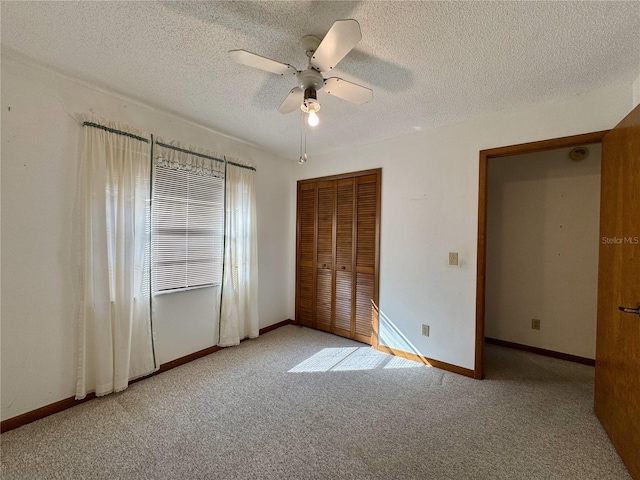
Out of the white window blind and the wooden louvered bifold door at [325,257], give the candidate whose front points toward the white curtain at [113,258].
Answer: the wooden louvered bifold door

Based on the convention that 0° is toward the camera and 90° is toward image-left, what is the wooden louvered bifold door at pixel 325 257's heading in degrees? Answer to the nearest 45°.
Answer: approximately 45°

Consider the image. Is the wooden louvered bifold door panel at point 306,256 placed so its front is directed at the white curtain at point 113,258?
yes

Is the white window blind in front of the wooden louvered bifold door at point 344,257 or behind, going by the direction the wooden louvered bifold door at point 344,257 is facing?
in front

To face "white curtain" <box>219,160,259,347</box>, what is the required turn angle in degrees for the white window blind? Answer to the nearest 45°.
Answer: approximately 90° to its left

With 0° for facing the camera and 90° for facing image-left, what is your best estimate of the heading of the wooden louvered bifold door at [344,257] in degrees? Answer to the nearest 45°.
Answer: approximately 45°

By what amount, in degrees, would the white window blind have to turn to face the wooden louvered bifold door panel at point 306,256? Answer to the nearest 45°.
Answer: approximately 45° to its left

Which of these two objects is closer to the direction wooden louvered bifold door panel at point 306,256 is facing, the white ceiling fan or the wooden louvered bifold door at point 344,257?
the white ceiling fan

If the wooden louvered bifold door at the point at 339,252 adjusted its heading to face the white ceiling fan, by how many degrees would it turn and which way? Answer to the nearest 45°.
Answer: approximately 45° to its left

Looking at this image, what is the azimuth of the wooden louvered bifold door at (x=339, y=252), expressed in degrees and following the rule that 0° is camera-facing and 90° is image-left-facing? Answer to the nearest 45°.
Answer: approximately 45°

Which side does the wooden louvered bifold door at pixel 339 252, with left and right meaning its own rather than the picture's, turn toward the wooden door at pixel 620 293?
left

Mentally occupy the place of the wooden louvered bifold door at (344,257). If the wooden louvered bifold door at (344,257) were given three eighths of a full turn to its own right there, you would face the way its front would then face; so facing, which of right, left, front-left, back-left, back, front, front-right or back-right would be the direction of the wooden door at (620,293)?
back-right

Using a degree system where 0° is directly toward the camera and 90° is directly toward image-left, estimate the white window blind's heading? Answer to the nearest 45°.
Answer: approximately 315°
